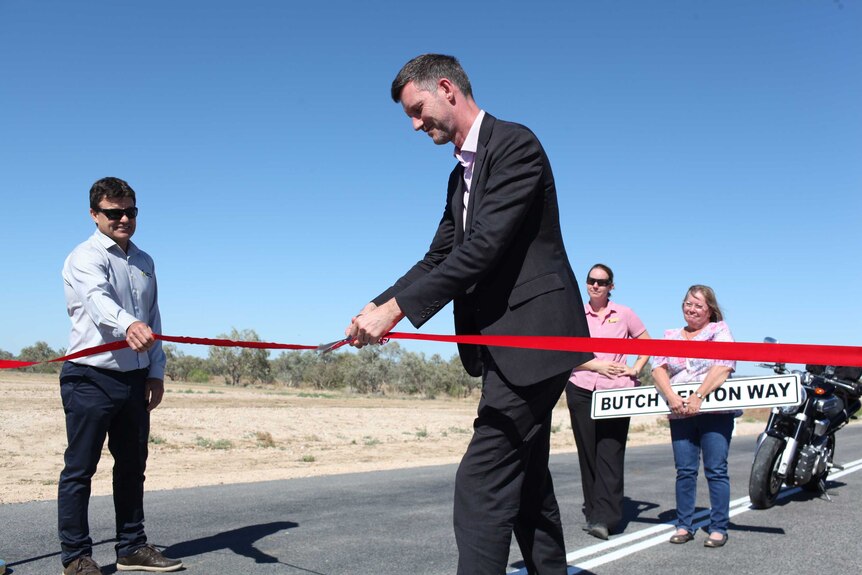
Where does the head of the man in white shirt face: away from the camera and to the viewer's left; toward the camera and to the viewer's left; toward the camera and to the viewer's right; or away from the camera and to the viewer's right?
toward the camera and to the viewer's right

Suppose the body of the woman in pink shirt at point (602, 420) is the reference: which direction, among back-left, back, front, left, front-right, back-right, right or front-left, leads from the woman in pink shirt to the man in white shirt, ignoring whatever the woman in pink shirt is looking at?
front-right

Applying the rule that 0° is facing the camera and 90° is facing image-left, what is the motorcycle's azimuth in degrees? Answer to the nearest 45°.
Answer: approximately 45°

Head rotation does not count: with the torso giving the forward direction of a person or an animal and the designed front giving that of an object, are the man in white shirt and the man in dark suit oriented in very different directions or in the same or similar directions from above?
very different directions

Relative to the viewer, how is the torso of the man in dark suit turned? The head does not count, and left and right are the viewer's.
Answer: facing to the left of the viewer

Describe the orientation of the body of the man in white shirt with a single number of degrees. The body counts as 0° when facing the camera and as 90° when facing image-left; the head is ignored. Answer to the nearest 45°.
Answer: approximately 315°

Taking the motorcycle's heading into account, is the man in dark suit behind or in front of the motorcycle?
in front

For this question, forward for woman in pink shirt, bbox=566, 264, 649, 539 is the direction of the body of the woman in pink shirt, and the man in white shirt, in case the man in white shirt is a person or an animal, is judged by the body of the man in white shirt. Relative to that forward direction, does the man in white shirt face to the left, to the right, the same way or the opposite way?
to the left
